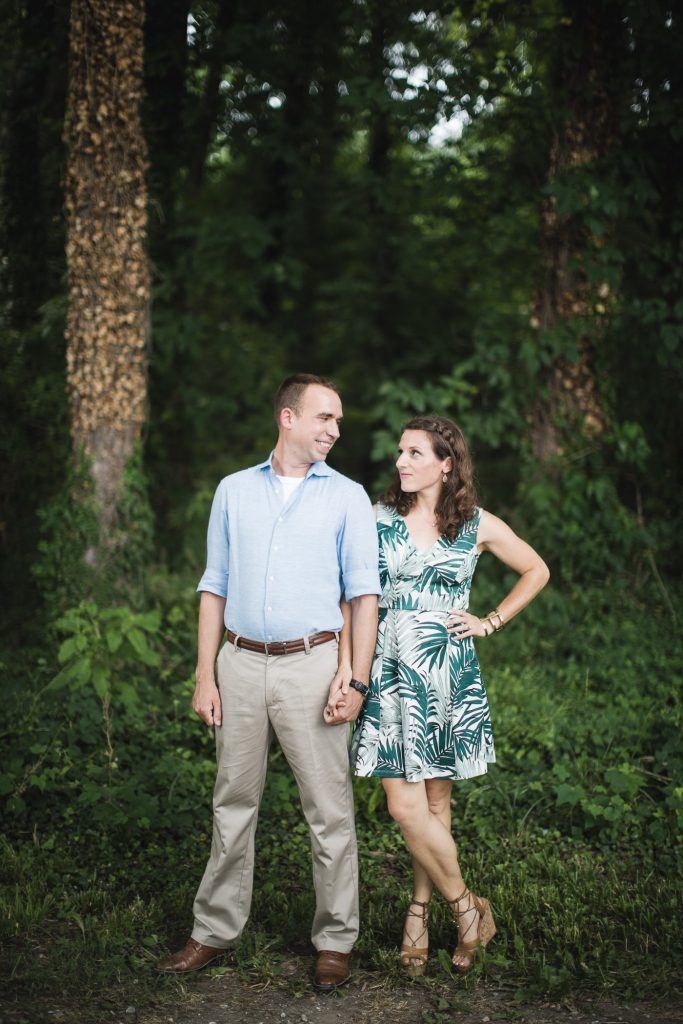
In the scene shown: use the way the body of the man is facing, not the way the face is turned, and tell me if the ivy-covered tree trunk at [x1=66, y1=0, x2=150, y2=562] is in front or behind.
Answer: behind

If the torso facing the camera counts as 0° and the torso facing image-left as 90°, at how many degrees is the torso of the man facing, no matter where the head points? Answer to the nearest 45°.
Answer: approximately 0°
